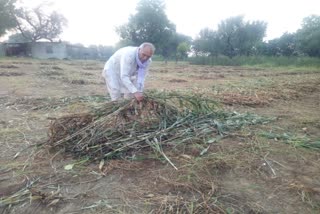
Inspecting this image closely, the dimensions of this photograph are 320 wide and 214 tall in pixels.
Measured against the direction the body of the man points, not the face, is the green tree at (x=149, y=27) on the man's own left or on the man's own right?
on the man's own left

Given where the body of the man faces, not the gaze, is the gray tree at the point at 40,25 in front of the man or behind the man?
behind

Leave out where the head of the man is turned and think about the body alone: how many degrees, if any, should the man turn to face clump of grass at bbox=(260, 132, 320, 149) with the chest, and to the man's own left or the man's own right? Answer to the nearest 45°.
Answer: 0° — they already face it

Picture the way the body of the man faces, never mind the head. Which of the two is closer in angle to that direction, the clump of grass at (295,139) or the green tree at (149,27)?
the clump of grass

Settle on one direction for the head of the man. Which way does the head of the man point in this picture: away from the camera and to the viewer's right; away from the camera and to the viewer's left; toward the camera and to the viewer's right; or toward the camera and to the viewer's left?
toward the camera and to the viewer's right

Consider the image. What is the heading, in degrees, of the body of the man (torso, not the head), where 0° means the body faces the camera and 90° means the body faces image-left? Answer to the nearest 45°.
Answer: approximately 315°

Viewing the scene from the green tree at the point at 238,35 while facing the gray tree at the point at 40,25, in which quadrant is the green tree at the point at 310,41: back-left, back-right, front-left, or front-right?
back-left

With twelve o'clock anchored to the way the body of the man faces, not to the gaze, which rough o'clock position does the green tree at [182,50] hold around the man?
The green tree is roughly at 8 o'clock from the man.

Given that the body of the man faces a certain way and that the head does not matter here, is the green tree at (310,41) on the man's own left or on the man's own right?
on the man's own left

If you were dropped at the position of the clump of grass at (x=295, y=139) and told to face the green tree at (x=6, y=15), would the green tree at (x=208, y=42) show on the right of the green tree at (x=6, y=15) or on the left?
right
